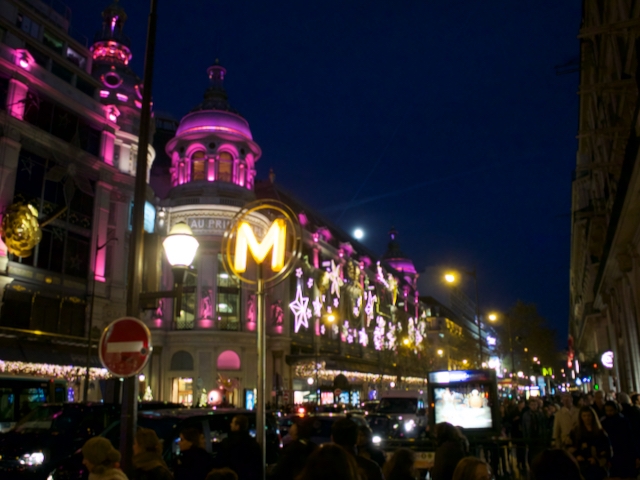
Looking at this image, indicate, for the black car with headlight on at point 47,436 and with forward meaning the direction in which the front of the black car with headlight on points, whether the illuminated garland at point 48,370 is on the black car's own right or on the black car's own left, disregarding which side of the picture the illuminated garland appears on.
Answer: on the black car's own right

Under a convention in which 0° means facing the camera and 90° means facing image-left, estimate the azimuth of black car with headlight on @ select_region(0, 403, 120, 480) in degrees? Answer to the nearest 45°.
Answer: approximately 45°

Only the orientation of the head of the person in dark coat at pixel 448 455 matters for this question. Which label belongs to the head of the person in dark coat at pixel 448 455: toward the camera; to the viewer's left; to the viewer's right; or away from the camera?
away from the camera

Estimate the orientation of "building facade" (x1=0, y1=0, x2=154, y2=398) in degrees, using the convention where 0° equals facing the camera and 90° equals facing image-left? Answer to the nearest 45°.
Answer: approximately 315°

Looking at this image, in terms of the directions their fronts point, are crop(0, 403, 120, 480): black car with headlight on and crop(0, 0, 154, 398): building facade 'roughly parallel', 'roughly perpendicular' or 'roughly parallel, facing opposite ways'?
roughly perpendicular

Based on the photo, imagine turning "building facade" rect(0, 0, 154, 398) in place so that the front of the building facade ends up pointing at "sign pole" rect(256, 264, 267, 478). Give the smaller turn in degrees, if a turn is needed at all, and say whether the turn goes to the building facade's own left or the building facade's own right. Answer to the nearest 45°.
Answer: approximately 45° to the building facade's own right
